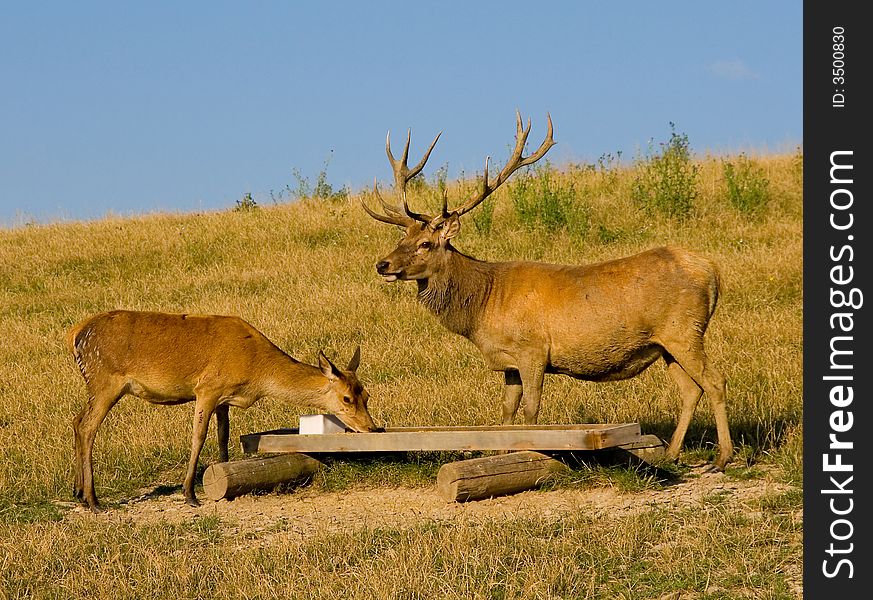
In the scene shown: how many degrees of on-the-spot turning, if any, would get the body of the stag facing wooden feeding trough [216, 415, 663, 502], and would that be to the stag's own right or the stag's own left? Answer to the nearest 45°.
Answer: approximately 45° to the stag's own left

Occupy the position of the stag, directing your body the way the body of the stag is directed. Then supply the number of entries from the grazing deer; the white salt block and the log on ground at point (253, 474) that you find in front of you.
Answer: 3

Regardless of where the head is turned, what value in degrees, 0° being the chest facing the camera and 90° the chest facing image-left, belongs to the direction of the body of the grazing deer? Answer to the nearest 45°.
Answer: approximately 270°

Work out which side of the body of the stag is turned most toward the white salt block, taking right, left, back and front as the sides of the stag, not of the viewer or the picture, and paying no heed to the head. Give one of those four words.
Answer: front

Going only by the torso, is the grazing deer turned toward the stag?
yes

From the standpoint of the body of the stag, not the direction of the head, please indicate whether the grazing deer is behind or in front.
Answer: in front

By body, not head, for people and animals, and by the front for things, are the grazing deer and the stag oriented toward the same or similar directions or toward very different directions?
very different directions

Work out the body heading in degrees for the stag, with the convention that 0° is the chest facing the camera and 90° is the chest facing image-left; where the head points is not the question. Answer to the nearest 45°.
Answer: approximately 90°

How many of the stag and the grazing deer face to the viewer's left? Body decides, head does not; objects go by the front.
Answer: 1

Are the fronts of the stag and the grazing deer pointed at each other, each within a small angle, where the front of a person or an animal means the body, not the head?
yes

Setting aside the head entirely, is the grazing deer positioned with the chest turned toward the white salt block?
yes

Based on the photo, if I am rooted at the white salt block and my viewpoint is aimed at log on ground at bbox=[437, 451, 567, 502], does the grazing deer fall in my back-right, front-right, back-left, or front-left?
back-right
